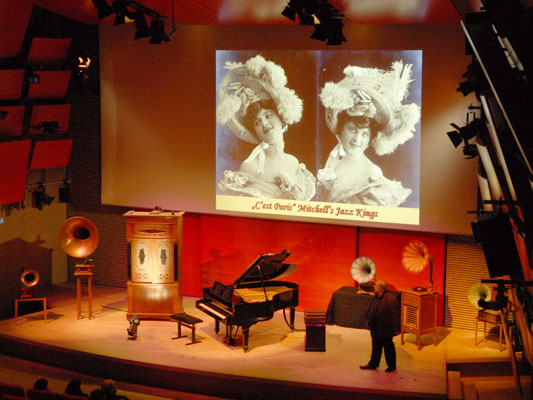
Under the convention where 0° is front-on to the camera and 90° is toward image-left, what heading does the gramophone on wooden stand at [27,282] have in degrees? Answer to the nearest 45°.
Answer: approximately 0°

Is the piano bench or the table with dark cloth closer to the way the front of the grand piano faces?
the piano bench

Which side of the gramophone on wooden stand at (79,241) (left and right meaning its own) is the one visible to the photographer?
front

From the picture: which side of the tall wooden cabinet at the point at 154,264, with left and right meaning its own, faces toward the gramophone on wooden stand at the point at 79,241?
right

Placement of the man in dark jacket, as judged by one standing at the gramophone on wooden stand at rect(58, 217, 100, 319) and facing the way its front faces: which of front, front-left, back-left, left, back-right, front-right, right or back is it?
front-left

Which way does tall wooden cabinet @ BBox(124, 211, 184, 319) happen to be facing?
toward the camera

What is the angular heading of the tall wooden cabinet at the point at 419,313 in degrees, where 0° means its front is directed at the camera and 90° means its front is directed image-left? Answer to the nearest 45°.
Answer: approximately 45°

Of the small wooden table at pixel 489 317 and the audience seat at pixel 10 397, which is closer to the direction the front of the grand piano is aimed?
the audience seat
